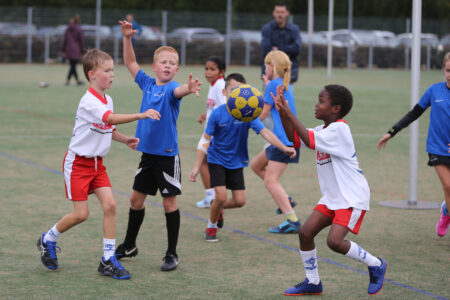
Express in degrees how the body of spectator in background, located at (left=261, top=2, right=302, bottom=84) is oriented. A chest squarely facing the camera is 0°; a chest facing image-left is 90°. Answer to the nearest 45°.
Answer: approximately 0°

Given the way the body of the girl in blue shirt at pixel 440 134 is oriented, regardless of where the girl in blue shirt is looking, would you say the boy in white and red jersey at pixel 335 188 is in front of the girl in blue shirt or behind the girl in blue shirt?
in front

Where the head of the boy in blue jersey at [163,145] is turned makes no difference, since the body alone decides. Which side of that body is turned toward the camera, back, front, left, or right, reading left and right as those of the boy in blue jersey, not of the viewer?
front

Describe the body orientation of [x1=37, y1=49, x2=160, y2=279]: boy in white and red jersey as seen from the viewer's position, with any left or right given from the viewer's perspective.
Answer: facing the viewer and to the right of the viewer

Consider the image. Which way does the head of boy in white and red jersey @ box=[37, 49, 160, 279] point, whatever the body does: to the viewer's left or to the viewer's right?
to the viewer's right

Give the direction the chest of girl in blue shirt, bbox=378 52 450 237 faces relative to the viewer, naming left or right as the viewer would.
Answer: facing the viewer

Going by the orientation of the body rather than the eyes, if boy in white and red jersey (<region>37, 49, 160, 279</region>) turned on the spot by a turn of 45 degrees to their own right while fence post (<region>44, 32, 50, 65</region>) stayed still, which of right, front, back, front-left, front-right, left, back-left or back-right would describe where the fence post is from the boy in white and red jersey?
back

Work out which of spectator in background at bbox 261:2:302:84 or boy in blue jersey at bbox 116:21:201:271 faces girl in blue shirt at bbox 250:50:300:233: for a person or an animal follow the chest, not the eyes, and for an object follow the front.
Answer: the spectator in background

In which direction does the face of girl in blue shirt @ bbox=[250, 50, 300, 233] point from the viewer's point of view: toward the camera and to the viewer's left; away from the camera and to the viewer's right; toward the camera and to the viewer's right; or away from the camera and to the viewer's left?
away from the camera and to the viewer's left
